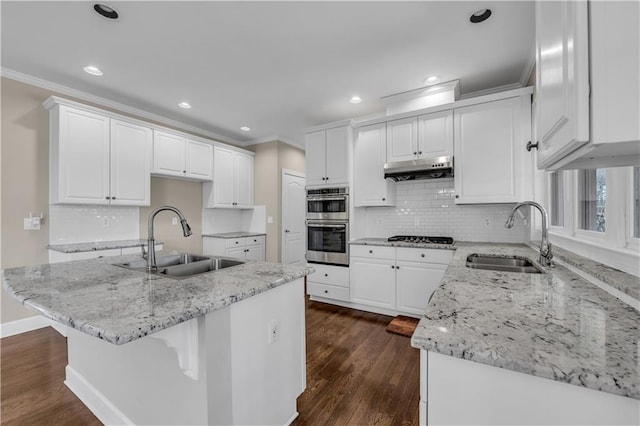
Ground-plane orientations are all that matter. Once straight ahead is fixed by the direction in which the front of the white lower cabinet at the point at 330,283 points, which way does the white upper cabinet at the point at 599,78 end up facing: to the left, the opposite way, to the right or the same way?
to the right

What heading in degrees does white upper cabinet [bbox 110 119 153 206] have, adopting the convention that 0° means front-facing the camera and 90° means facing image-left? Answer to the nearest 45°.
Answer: approximately 315°

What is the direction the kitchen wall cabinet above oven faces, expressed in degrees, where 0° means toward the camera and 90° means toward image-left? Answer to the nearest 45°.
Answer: approximately 45°

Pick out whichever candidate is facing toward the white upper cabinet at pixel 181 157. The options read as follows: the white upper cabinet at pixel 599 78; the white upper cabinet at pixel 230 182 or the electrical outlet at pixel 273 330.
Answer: the white upper cabinet at pixel 599 78

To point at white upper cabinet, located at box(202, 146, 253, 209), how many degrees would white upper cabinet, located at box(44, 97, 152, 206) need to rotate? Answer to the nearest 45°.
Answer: approximately 45° to its left
